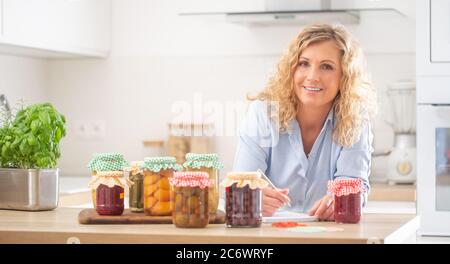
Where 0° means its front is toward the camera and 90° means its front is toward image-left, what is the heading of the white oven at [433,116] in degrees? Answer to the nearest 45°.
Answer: approximately 0°

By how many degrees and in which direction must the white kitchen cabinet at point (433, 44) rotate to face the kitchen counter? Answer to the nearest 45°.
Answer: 0° — it already faces it

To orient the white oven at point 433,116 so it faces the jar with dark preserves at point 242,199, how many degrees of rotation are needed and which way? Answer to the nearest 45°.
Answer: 0° — it already faces it

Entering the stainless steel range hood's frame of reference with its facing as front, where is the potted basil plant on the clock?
The potted basil plant is roughly at 1 o'clock from the stainless steel range hood.

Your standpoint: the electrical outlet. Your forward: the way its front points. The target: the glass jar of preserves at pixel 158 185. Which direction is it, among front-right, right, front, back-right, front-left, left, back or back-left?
front

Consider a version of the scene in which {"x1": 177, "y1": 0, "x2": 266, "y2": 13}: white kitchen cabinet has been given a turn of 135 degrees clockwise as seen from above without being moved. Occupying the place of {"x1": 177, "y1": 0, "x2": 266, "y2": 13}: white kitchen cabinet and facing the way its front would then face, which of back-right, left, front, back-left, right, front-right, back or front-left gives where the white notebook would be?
back-left

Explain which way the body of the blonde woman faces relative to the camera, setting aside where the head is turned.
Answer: toward the camera

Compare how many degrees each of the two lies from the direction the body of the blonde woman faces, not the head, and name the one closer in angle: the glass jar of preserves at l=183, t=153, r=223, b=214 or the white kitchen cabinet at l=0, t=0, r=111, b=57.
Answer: the glass jar of preserves

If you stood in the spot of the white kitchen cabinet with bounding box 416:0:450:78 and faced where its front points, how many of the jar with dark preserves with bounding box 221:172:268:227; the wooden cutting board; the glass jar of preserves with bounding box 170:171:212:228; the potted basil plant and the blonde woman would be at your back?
0

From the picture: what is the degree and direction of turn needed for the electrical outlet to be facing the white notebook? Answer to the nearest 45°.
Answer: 0° — it already faces it

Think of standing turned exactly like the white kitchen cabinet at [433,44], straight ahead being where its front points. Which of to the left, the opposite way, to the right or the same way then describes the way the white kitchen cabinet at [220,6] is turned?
the same way

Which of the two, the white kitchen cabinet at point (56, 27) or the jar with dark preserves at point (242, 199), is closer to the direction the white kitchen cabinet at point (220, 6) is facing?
the jar with dark preserves

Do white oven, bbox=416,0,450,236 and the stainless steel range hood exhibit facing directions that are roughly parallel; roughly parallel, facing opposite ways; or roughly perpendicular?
roughly parallel

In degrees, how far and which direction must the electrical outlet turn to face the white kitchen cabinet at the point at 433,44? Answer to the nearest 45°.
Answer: approximately 45° to its left

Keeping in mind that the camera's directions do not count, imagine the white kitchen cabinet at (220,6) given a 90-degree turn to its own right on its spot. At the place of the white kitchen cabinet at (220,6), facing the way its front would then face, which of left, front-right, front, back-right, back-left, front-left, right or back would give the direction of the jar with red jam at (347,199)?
left

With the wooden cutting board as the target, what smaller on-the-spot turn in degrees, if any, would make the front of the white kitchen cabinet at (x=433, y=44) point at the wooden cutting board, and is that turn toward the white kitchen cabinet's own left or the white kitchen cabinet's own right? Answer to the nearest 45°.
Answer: approximately 45° to the white kitchen cabinet's own right

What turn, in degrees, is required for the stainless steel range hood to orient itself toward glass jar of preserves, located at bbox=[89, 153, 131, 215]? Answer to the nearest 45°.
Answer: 0° — it already faces it

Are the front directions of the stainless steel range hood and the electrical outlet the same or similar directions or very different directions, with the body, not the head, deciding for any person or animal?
same or similar directions

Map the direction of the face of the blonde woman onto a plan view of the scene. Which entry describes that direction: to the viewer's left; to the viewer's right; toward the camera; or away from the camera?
toward the camera
